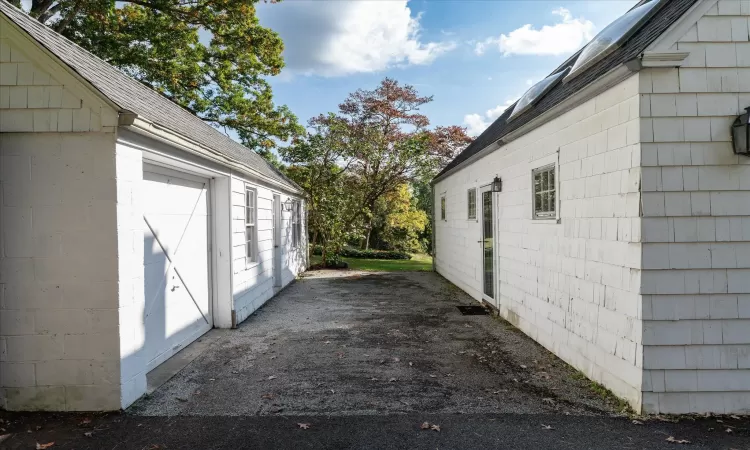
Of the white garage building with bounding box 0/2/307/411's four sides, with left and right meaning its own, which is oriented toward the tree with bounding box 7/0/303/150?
left

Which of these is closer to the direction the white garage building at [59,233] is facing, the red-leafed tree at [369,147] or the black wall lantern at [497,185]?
the black wall lantern

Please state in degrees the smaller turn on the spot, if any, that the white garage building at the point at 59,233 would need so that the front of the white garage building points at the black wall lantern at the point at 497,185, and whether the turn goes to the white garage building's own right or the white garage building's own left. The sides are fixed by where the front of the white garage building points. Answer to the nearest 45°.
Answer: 0° — it already faces it

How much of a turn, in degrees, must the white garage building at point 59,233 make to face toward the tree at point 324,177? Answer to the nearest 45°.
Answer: approximately 45° to its left

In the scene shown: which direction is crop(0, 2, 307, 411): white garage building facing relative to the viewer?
to the viewer's right

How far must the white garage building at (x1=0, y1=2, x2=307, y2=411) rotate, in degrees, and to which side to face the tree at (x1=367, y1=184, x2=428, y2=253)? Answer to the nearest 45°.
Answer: approximately 45° to its left

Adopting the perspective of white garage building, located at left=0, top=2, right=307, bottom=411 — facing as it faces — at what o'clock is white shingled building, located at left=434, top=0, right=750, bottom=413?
white shingled building, located at left=434, top=0, right=750, bottom=413 is roughly at 1 o'clock from white garage building, located at left=0, top=2, right=307, bottom=411.

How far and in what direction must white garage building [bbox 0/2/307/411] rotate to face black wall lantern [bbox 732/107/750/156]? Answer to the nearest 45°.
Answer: approximately 45° to its right

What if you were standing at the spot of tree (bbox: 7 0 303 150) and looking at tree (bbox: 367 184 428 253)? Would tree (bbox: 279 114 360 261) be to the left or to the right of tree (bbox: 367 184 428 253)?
right

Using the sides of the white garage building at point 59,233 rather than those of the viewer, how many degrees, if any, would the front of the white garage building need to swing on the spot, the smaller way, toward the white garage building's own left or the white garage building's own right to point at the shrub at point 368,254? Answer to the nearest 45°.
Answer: approximately 45° to the white garage building's own left
